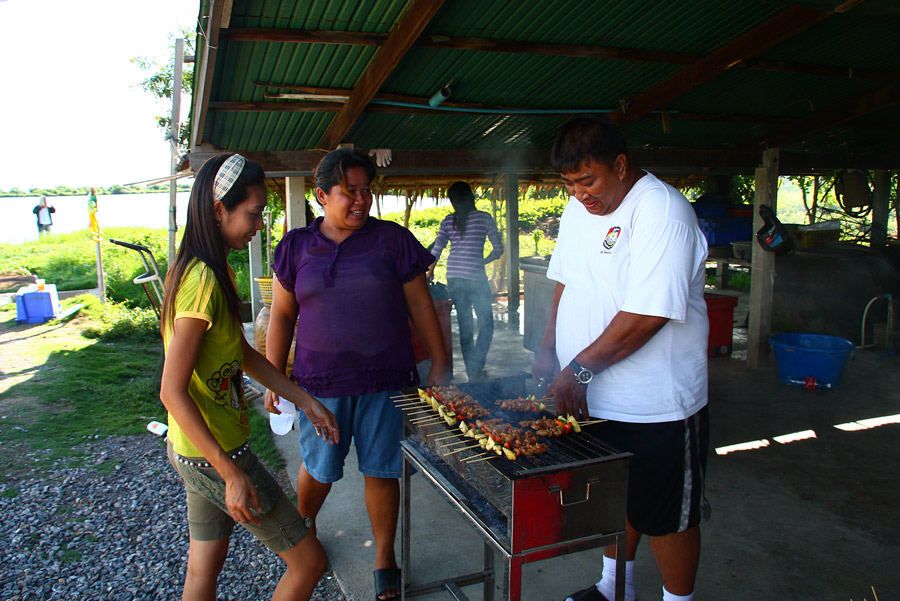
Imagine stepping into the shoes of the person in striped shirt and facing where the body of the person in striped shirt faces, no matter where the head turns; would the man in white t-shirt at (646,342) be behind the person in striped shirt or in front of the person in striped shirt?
behind

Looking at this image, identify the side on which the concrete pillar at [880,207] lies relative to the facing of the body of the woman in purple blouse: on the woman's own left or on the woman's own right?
on the woman's own left

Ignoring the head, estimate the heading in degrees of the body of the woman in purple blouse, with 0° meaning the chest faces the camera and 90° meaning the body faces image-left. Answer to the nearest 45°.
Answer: approximately 0°

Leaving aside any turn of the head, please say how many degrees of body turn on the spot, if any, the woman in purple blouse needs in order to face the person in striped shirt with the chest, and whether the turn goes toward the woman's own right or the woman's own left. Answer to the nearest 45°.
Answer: approximately 180°

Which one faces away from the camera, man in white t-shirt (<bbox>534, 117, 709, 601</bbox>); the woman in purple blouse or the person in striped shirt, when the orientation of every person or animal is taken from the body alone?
the person in striped shirt

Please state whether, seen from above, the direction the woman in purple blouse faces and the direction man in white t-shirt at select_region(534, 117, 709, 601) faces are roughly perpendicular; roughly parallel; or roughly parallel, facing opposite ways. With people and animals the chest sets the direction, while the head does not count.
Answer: roughly perpendicular

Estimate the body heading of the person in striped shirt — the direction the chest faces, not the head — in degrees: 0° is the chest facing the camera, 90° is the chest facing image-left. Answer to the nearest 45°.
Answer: approximately 180°

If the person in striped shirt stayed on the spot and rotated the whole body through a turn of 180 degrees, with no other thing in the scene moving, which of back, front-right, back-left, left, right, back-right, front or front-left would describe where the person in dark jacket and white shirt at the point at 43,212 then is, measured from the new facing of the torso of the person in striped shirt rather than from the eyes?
back-right

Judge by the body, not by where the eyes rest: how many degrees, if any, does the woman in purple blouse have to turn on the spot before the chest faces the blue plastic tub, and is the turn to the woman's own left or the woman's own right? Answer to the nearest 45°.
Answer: approximately 135° to the woman's own left

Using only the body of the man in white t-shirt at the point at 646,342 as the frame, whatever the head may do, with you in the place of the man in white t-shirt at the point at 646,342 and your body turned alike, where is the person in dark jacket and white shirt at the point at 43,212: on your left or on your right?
on your right

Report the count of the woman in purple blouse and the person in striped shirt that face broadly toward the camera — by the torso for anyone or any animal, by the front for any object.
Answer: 1

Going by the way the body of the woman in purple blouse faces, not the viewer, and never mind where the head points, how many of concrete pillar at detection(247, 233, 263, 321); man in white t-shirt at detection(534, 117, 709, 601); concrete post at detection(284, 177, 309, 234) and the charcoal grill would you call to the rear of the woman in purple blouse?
2

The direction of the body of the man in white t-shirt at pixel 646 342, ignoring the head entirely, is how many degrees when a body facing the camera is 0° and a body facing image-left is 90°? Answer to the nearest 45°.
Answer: approximately 45°
